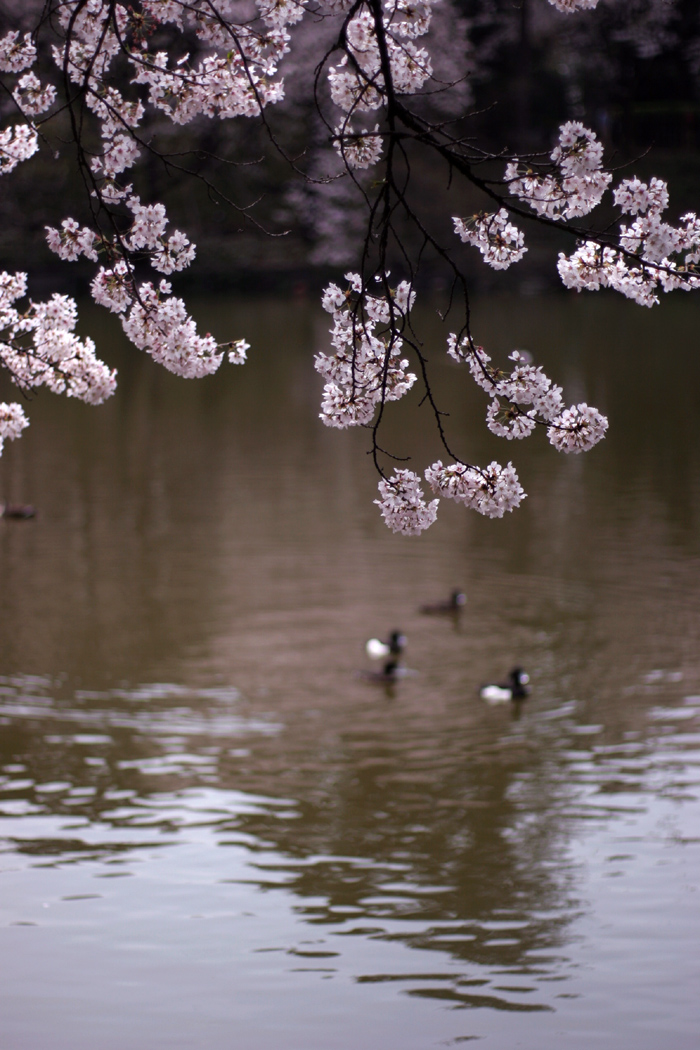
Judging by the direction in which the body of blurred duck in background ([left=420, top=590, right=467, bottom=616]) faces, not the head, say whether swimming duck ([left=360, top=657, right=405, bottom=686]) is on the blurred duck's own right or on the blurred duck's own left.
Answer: on the blurred duck's own right

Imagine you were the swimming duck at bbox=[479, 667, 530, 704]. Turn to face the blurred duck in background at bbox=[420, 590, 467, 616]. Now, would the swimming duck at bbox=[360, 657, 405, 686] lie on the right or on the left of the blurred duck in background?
left

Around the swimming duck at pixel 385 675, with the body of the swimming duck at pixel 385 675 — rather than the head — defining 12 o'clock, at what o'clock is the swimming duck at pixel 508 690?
the swimming duck at pixel 508 690 is roughly at 1 o'clock from the swimming duck at pixel 385 675.

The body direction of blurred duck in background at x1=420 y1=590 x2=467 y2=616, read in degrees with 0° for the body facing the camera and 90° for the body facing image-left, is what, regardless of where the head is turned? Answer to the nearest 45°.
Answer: approximately 270°

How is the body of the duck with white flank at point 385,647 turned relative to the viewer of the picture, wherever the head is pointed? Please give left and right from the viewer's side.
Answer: facing to the right of the viewer

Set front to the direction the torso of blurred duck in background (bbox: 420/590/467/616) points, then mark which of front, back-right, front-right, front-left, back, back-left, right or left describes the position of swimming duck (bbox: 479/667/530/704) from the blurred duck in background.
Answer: right
